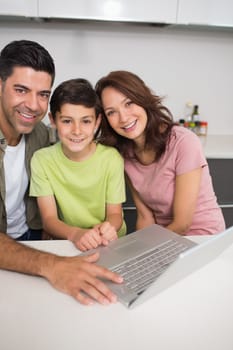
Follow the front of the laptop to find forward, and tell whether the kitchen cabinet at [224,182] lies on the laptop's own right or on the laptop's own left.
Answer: on the laptop's own right

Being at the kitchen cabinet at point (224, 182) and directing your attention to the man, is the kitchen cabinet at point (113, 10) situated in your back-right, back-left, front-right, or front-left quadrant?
front-right

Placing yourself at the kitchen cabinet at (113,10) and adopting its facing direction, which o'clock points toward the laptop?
The laptop is roughly at 12 o'clock from the kitchen cabinet.

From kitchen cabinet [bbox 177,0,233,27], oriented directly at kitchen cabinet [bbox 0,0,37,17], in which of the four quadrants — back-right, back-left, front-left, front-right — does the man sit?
front-left

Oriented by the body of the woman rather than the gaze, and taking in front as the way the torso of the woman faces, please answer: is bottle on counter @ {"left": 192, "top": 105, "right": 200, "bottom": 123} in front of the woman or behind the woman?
behind

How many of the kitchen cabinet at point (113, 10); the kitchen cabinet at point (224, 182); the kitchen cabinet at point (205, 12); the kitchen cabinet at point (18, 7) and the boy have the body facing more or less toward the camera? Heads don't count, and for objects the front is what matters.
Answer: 5

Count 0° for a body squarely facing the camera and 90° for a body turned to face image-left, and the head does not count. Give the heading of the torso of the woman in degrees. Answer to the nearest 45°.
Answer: approximately 45°

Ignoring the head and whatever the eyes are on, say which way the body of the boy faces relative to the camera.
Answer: toward the camera

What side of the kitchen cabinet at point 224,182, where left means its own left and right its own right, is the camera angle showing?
front

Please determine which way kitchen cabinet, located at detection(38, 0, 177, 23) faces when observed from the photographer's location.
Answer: facing the viewer

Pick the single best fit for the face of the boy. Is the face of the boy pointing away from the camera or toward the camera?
toward the camera

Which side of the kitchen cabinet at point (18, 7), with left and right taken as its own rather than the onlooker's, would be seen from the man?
front

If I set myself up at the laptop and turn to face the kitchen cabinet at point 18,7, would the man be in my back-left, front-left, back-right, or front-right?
front-left

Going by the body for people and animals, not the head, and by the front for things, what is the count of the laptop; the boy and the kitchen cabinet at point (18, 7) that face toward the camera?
2

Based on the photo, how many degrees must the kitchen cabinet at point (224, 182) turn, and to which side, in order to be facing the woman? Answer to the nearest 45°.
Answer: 0° — it already faces them

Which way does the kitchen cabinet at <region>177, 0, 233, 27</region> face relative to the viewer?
toward the camera
